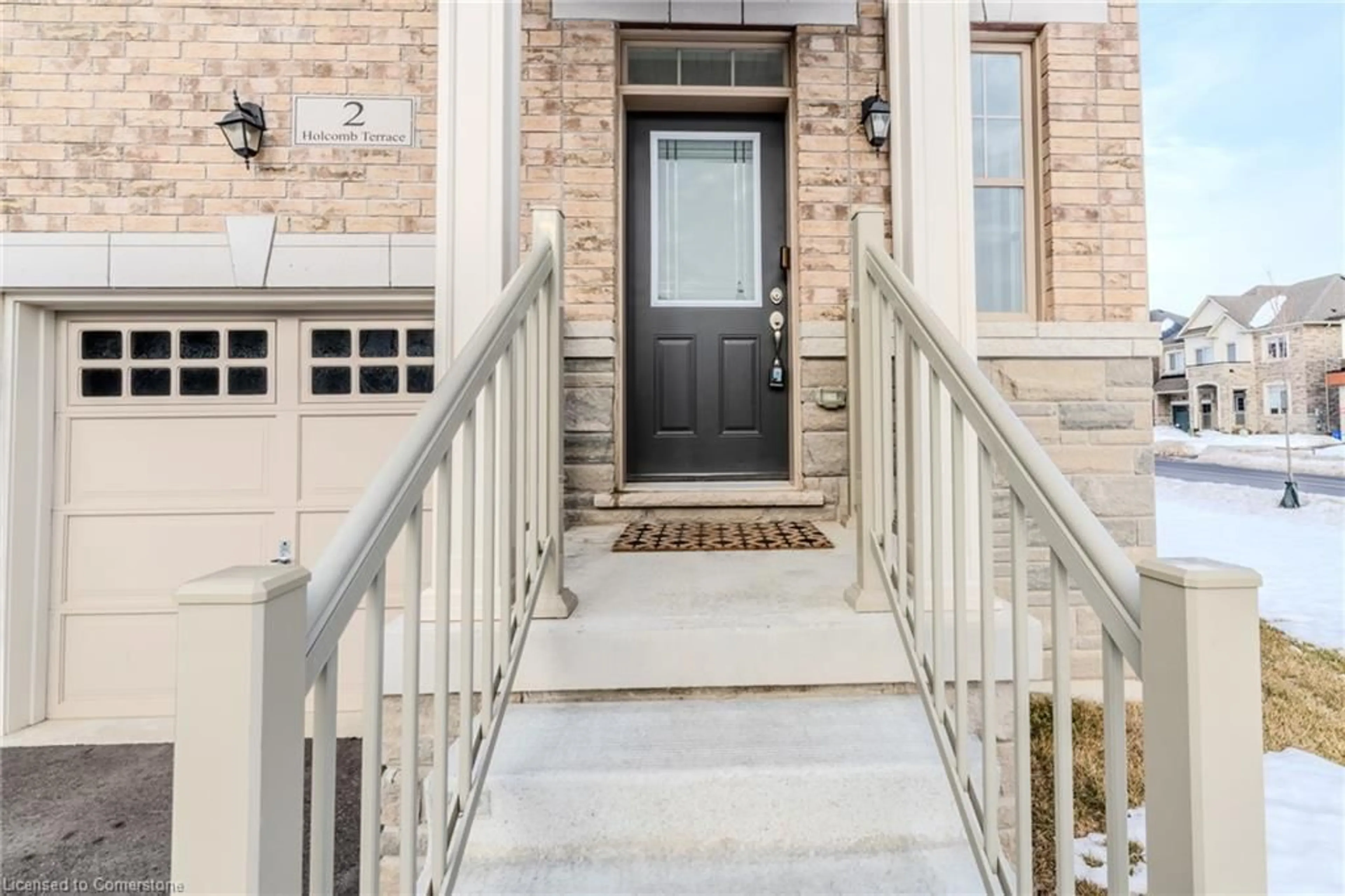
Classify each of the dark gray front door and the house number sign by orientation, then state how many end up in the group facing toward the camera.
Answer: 2

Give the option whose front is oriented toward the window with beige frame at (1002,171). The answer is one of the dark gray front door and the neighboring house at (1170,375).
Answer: the neighboring house

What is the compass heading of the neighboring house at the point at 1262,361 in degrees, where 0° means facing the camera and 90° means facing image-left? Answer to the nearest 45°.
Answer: approximately 45°

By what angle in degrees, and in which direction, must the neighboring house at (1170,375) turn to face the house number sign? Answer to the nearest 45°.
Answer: approximately 45° to its right

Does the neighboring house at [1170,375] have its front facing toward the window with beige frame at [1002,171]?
yes

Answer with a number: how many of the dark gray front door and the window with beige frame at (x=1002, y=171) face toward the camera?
2

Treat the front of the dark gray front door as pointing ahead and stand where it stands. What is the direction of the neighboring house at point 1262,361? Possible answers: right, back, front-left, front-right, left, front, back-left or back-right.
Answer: back-left

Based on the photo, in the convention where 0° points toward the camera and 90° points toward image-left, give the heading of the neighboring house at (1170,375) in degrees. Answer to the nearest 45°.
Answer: approximately 0°
